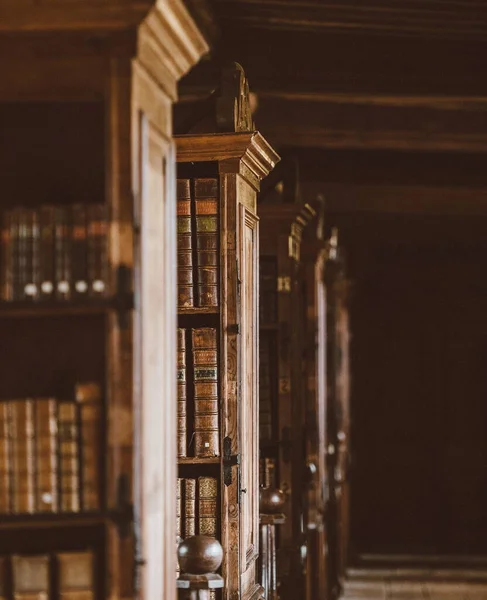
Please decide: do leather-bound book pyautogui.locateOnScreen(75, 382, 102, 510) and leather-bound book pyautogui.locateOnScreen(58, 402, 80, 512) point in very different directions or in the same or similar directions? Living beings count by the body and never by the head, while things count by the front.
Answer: same or similar directions

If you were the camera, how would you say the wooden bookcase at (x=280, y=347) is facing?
facing the viewer

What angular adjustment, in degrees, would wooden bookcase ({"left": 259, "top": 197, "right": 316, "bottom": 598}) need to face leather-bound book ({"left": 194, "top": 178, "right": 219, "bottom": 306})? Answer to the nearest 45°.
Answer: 0° — it already faces it

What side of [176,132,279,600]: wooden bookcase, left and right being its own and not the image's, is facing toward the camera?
front
